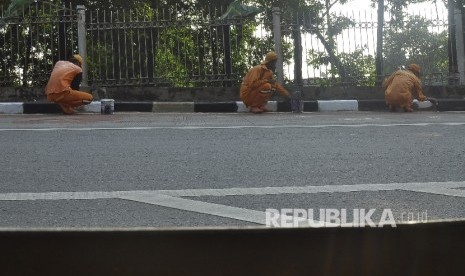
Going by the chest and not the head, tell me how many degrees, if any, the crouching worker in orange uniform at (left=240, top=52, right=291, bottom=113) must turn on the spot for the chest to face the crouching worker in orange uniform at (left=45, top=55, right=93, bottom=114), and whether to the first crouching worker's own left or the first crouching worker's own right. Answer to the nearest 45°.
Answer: approximately 180°

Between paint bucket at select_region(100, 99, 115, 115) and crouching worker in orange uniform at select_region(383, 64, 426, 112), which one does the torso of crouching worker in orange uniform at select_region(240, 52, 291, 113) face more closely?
the crouching worker in orange uniform

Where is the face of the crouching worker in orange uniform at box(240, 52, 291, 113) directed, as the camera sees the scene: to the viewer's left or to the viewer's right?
to the viewer's right

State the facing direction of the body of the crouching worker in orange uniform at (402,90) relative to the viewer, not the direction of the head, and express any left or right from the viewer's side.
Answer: facing away from the viewer and to the right of the viewer

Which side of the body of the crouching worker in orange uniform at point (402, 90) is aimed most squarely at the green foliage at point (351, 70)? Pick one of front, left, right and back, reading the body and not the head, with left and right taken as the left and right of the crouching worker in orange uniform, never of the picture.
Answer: left

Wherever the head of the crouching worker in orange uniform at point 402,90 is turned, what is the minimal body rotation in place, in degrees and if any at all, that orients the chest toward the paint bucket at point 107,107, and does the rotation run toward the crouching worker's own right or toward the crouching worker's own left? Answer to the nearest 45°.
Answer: approximately 135° to the crouching worker's own left

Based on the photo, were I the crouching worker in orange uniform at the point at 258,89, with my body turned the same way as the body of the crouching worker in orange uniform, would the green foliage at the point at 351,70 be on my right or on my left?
on my left

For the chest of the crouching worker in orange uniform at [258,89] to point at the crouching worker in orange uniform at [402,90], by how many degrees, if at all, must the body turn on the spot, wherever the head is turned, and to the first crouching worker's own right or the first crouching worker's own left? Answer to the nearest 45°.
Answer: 0° — they already face them

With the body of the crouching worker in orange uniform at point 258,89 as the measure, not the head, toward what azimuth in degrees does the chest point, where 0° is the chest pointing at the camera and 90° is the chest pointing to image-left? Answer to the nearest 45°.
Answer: approximately 270°
